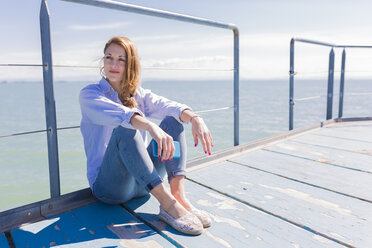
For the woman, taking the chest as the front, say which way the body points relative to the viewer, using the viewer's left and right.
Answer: facing the viewer and to the right of the viewer
